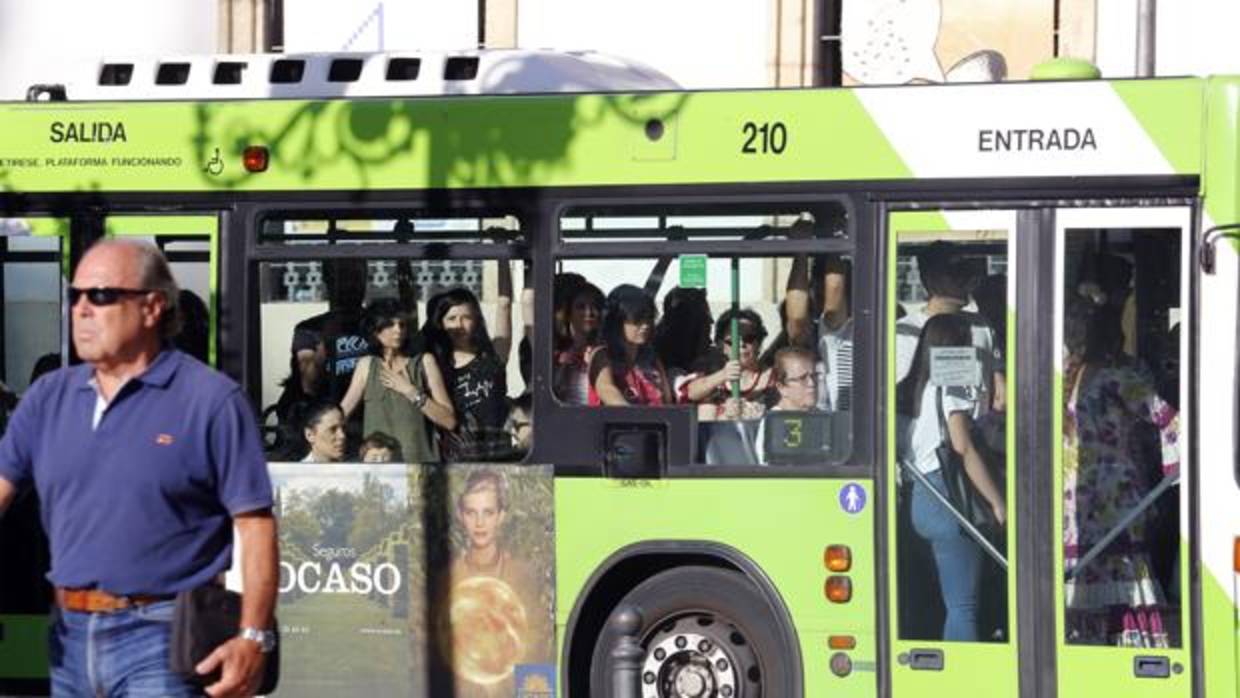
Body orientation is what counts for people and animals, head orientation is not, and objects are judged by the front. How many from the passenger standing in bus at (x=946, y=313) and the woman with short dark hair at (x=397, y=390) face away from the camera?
1

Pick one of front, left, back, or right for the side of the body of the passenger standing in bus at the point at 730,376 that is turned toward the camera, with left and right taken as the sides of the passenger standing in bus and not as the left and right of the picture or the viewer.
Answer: front

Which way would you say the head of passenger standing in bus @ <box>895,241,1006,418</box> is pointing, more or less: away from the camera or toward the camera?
away from the camera

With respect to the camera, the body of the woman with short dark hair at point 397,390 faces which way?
toward the camera

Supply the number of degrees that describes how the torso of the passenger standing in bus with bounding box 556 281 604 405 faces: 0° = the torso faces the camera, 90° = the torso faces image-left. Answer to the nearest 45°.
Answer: approximately 315°

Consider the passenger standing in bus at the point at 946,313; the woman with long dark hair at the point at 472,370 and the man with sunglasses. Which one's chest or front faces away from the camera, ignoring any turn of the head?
the passenger standing in bus

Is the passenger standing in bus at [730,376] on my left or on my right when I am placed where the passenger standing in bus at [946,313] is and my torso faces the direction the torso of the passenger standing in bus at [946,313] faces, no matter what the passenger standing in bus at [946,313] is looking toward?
on my left

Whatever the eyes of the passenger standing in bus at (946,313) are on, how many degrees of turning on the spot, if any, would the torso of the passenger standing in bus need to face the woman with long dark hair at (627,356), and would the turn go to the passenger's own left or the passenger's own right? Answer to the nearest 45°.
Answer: approximately 90° to the passenger's own left

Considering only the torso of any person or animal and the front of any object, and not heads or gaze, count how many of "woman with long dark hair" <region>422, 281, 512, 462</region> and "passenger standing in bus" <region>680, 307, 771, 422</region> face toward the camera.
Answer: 2

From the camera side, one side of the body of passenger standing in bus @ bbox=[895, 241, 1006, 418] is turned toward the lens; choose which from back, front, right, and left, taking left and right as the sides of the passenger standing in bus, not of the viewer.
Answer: back

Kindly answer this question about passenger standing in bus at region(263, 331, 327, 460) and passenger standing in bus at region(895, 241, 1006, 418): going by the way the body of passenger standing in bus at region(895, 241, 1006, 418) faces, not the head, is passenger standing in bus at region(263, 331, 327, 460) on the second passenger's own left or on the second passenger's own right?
on the second passenger's own left

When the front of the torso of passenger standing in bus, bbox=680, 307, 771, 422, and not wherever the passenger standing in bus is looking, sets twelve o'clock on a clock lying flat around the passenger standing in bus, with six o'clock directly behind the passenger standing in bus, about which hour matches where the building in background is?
The building in background is roughly at 6 o'clock from the passenger standing in bus.

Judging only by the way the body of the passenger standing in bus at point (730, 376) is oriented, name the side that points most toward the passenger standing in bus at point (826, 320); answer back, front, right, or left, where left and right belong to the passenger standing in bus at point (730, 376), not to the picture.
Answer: left

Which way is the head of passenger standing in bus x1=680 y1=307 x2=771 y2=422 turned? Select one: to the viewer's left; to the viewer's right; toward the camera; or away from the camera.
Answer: toward the camera

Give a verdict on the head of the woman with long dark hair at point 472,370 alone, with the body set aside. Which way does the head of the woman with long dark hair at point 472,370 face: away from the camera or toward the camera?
toward the camera

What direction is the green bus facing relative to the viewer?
to the viewer's right

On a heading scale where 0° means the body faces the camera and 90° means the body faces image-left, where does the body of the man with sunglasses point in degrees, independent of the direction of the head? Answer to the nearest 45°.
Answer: approximately 45°
